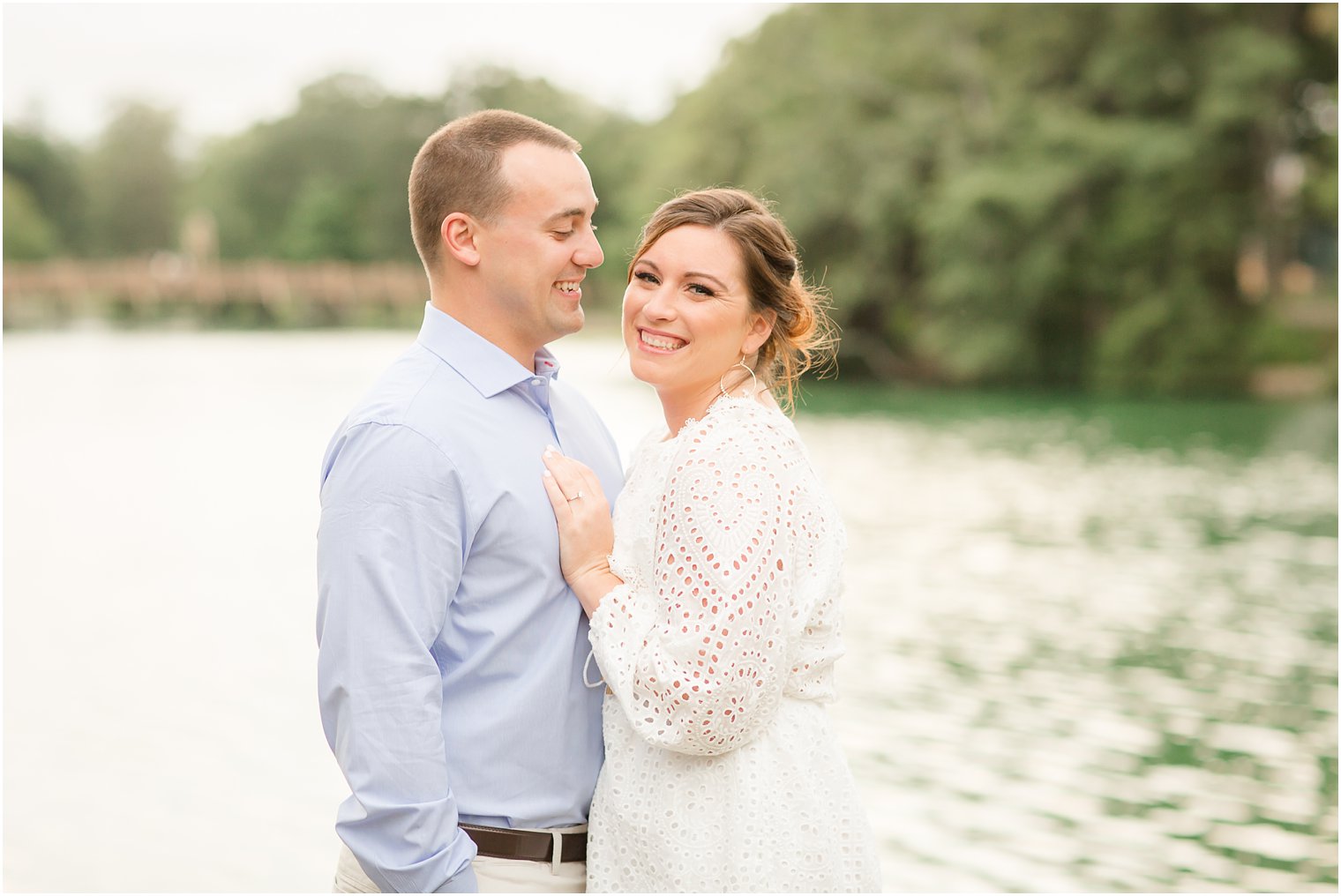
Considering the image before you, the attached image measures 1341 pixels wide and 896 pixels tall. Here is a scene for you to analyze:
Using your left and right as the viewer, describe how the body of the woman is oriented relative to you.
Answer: facing to the left of the viewer

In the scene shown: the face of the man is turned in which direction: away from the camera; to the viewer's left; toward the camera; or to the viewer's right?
to the viewer's right
